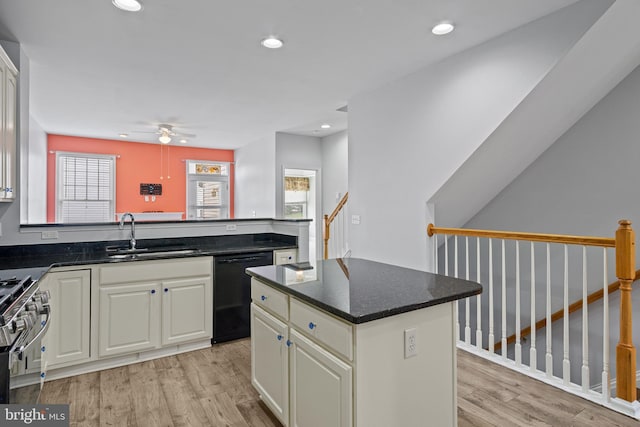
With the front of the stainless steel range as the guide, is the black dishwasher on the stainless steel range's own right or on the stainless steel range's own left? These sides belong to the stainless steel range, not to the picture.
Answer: on the stainless steel range's own left

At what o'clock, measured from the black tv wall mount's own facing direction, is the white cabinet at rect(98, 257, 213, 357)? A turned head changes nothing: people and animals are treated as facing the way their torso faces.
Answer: The white cabinet is roughly at 12 o'clock from the black tv wall mount.

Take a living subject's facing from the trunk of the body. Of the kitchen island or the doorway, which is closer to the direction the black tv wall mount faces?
the kitchen island

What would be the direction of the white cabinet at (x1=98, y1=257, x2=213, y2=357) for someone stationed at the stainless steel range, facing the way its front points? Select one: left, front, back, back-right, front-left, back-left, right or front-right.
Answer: left

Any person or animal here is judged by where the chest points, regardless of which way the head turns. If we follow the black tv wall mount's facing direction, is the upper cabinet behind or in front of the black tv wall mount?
in front

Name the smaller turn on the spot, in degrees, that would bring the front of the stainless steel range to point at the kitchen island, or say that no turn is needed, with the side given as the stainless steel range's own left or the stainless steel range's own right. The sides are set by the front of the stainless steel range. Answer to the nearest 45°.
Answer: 0° — it already faces it

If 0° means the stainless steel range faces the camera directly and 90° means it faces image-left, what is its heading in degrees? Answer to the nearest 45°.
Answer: approximately 315°

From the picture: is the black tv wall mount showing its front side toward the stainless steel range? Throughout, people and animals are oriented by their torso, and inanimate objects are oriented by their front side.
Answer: yes

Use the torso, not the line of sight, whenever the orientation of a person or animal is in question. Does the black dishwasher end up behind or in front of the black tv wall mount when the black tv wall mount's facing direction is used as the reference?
in front

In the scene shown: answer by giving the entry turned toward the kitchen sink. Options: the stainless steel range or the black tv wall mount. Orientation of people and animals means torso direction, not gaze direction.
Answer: the black tv wall mount

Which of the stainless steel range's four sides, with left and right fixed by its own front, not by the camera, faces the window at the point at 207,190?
left

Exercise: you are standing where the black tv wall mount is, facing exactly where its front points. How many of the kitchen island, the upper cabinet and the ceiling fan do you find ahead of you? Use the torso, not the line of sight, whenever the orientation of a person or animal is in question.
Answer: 3

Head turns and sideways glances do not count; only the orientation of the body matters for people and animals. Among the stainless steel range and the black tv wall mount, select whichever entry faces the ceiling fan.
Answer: the black tv wall mount

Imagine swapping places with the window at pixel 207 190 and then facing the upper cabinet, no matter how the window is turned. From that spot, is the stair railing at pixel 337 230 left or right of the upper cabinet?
left

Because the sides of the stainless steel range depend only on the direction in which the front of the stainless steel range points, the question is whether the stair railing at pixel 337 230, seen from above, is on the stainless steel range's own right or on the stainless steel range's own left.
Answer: on the stainless steel range's own left
